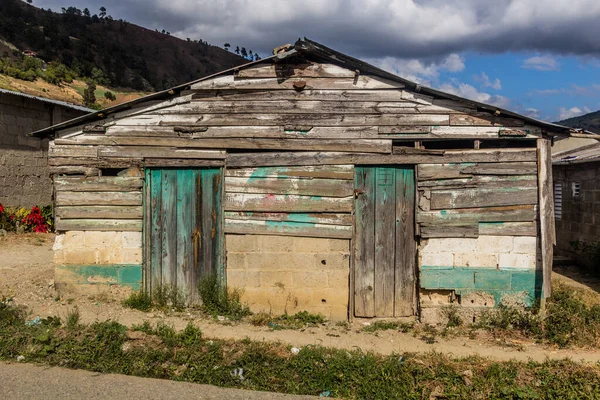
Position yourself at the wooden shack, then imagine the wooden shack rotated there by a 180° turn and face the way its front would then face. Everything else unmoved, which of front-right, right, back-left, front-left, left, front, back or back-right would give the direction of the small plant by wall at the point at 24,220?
front-left

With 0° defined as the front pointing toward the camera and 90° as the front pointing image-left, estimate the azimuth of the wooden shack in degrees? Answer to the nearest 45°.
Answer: approximately 0°

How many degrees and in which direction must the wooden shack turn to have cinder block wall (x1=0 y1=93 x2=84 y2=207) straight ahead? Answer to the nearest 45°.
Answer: approximately 135° to its right

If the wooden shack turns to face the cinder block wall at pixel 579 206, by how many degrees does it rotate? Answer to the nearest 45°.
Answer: approximately 135° to its left

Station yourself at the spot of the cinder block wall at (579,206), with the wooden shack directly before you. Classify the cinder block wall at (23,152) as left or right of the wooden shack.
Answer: right
